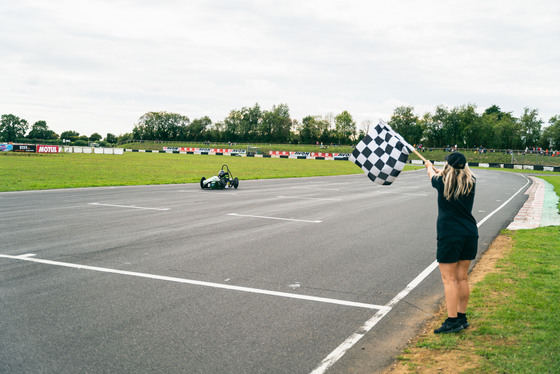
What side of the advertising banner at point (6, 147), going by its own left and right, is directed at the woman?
front

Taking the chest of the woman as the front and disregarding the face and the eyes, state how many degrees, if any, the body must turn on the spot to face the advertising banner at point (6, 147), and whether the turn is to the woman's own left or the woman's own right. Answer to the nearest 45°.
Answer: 0° — they already face it

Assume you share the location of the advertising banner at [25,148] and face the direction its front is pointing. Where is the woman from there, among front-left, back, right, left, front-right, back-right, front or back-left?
front

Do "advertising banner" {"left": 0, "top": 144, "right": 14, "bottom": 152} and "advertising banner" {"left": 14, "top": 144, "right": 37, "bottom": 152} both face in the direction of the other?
no

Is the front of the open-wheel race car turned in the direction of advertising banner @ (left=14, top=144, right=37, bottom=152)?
no

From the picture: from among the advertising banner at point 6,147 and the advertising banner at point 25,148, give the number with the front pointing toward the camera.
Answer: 2

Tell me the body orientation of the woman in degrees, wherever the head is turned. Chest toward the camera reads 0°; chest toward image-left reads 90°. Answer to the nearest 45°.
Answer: approximately 135°

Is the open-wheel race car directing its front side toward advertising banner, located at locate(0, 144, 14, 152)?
no

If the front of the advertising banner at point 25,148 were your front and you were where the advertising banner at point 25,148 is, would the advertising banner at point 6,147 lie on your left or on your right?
on your right

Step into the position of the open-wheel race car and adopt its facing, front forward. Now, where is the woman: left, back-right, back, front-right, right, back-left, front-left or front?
front-left

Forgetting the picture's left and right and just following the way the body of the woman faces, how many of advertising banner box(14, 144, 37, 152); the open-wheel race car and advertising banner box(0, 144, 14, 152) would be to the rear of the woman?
0

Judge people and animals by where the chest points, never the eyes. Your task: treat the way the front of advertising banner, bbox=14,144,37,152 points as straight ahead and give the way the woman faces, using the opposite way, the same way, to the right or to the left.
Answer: the opposite way

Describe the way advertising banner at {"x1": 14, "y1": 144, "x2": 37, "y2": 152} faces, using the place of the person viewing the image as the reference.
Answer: facing the viewer

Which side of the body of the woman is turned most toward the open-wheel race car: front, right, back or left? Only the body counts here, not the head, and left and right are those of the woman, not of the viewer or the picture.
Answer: front

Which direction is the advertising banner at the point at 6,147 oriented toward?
toward the camera

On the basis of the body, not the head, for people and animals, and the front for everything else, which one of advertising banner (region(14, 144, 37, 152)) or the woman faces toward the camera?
the advertising banner

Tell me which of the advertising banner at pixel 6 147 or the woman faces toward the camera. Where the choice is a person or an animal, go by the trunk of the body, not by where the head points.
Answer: the advertising banner

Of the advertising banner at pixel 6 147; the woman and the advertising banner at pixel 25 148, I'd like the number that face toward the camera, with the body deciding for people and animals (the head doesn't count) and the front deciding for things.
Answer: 2

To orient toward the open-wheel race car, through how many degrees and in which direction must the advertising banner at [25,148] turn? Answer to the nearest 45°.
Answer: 0° — it already faces it
